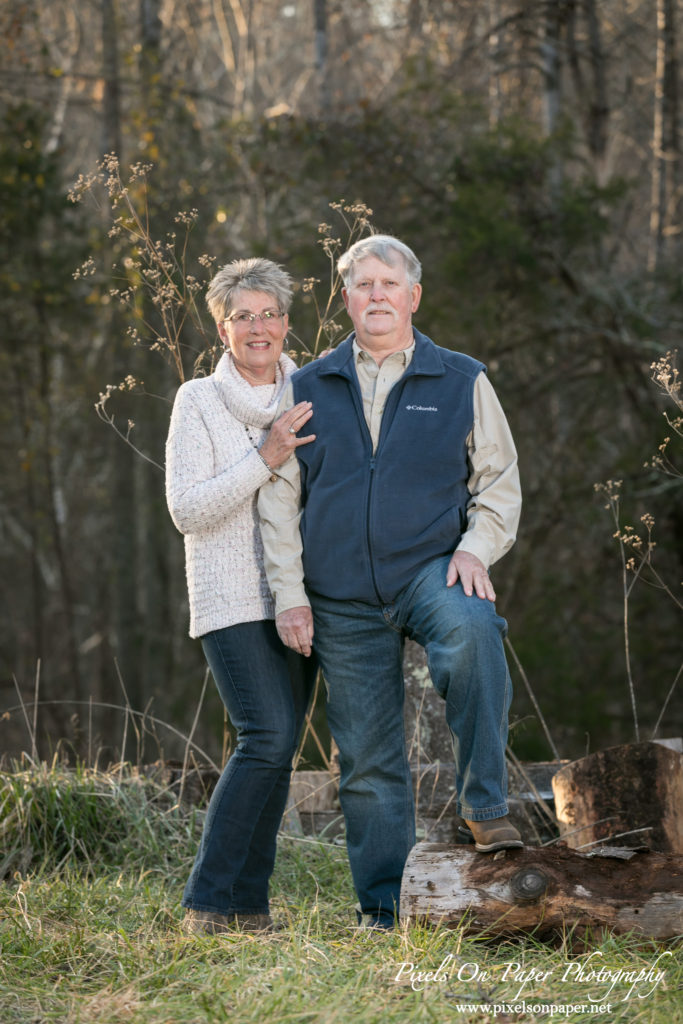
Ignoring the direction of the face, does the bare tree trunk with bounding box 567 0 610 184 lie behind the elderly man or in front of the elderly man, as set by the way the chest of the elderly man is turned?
behind

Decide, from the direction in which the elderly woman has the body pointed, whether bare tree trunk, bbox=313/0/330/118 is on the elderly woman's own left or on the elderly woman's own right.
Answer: on the elderly woman's own left

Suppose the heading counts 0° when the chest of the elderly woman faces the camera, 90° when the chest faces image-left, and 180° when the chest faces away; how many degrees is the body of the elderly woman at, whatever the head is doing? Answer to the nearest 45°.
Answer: approximately 315°

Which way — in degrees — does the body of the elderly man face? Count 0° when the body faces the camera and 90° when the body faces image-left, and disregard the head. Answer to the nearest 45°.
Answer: approximately 0°

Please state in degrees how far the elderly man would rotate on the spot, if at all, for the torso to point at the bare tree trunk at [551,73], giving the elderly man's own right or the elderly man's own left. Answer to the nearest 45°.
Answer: approximately 180°

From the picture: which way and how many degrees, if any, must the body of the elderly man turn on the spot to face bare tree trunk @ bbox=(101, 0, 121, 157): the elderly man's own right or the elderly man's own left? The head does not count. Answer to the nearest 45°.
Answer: approximately 180°
